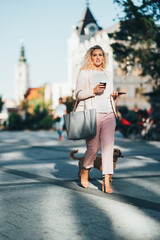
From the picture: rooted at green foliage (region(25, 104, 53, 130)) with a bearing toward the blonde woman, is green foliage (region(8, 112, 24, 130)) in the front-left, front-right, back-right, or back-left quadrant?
back-right

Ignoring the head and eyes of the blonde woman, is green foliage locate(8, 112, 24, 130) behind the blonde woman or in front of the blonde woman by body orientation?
behind

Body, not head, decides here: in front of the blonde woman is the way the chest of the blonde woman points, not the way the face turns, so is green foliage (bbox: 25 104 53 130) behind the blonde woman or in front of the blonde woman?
behind

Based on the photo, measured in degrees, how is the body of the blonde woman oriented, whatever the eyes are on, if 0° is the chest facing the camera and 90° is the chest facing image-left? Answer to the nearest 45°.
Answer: approximately 315°
